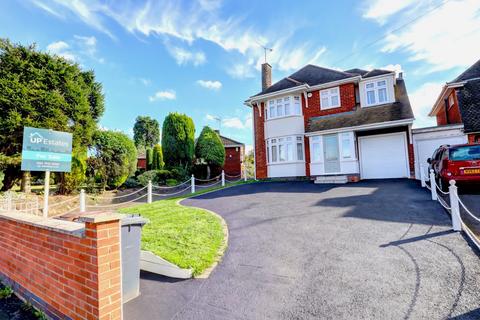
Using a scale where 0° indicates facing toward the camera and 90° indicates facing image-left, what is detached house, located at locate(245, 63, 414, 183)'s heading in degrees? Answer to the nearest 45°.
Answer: approximately 0°

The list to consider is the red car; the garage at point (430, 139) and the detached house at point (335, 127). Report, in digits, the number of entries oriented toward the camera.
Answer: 2

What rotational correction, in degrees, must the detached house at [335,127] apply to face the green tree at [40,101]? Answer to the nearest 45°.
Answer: approximately 45° to its right

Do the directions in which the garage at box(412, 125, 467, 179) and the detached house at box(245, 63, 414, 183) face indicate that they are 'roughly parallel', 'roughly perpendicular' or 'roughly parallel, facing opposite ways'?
roughly parallel

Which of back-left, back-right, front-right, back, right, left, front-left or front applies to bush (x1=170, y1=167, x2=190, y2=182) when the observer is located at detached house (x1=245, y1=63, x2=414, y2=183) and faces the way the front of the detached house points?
right

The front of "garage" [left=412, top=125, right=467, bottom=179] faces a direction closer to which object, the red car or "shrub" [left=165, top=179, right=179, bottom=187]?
the red car

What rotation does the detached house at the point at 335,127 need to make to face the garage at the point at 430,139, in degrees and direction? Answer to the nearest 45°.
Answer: approximately 90° to its left

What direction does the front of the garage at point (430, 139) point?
toward the camera

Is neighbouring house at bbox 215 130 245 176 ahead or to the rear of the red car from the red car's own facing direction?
ahead

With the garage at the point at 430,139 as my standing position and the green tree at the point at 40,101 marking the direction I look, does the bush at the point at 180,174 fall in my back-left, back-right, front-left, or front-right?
front-right

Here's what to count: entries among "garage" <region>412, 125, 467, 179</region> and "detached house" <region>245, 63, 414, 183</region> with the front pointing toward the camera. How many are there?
2

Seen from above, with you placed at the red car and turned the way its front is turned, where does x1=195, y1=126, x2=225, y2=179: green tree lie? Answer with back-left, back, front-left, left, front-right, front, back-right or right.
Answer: front-left

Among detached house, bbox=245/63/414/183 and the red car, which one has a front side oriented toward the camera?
the detached house

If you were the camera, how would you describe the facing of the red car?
facing away from the viewer and to the left of the viewer
